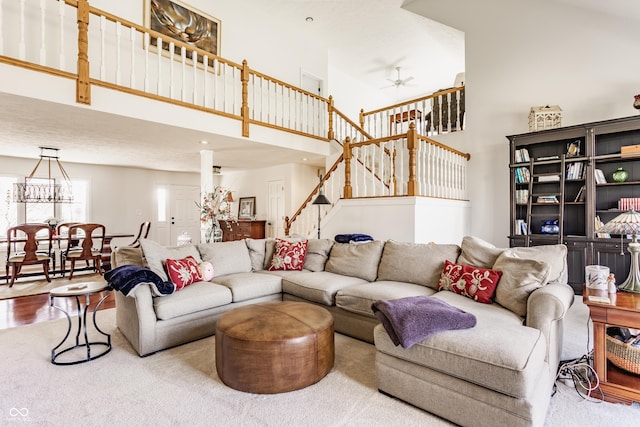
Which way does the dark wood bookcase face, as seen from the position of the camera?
facing the viewer and to the left of the viewer

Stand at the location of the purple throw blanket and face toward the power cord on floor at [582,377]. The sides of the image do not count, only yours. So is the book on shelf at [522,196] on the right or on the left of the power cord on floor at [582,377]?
left

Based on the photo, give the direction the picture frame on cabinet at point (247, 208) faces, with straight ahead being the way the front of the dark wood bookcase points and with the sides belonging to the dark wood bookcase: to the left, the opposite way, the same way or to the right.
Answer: to the left

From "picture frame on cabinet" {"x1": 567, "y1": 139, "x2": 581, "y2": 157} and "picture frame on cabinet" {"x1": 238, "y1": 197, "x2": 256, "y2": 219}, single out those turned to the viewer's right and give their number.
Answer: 0

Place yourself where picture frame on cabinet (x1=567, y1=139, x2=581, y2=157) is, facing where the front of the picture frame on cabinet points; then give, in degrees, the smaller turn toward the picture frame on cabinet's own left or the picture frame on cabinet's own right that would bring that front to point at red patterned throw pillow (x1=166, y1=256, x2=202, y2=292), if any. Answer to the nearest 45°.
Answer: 0° — it already faces it

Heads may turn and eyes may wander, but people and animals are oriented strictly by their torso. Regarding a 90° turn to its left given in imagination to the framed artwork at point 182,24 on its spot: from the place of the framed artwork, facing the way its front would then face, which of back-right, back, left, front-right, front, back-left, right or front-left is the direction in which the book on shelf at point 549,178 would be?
right

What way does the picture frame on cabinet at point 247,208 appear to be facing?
toward the camera

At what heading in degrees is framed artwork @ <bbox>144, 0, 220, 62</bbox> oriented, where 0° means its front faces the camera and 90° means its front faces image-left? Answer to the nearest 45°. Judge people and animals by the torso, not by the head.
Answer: approximately 315°

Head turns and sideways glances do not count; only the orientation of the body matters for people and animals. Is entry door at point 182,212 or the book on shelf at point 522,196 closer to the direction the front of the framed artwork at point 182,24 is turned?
the book on shelf

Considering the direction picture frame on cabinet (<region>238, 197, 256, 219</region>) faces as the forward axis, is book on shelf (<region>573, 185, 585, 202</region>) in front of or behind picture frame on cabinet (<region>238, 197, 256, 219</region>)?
in front

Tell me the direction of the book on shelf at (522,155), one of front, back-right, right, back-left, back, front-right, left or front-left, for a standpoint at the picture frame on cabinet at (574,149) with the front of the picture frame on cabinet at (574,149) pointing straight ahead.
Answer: front-right

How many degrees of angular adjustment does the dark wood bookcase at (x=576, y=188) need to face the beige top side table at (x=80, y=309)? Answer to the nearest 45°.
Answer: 0° — it already faces it

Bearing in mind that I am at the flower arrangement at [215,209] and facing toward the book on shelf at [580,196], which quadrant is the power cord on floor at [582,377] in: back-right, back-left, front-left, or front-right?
front-right

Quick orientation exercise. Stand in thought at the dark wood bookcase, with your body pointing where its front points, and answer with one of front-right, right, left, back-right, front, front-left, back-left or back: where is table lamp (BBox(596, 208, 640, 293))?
front-left
